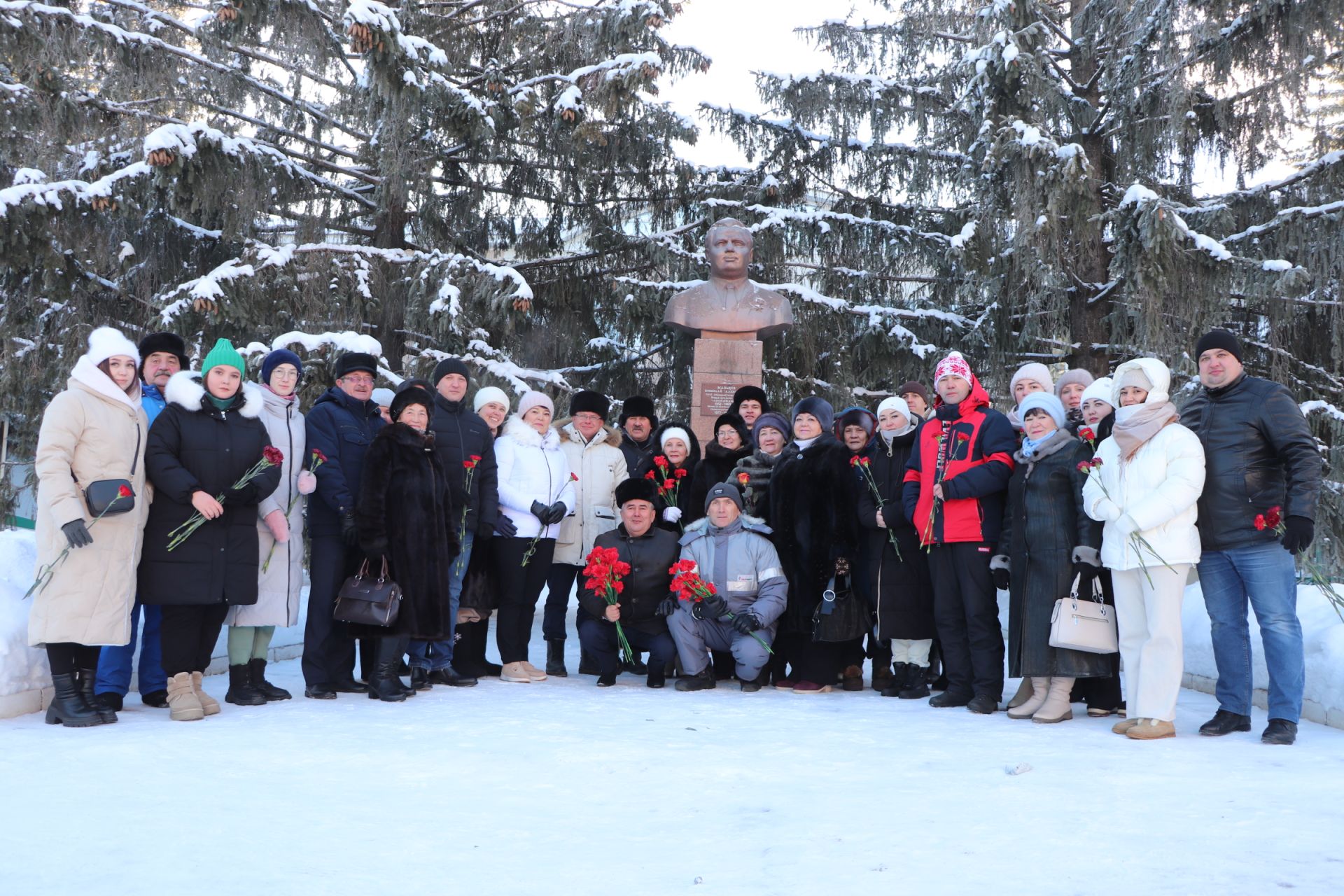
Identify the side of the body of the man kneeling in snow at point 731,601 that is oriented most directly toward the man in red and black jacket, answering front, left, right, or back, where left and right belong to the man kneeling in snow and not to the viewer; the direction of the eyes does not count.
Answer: left

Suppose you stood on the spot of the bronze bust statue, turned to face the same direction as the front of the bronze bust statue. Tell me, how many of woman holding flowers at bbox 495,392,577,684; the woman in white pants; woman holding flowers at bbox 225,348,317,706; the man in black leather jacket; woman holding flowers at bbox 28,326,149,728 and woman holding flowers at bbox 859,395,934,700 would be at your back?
0

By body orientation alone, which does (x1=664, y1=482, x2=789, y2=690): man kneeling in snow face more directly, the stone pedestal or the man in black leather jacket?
the man in black leather jacket

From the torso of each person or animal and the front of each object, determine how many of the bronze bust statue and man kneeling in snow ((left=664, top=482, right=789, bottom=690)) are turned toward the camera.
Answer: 2

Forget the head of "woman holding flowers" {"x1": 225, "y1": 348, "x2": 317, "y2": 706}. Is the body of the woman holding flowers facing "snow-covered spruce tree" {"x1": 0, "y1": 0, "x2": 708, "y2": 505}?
no

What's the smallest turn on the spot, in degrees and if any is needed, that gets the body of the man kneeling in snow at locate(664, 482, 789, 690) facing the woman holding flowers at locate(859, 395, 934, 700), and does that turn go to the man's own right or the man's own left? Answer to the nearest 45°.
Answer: approximately 90° to the man's own left

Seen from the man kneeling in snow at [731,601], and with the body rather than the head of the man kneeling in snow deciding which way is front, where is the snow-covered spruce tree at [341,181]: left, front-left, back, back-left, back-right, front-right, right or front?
back-right

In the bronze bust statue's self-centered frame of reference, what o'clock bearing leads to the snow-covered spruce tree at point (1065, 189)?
The snow-covered spruce tree is roughly at 8 o'clock from the bronze bust statue.

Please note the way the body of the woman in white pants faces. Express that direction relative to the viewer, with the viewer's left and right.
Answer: facing the viewer and to the left of the viewer

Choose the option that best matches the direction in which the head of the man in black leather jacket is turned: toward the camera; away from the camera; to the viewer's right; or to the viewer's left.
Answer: toward the camera

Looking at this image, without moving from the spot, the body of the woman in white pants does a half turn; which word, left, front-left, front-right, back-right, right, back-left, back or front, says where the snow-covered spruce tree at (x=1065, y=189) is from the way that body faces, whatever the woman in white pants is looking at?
front-left

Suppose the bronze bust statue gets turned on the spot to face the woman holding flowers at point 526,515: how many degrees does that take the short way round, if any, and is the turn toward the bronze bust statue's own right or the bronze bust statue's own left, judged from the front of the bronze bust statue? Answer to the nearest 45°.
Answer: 0° — it already faces them

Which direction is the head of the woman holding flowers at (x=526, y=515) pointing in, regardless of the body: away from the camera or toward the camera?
toward the camera

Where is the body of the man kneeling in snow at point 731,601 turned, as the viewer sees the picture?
toward the camera

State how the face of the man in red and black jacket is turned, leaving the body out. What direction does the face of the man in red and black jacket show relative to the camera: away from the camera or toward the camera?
toward the camera

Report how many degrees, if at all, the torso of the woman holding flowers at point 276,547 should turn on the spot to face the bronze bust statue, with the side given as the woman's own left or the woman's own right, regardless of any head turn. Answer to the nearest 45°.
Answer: approximately 90° to the woman's own left

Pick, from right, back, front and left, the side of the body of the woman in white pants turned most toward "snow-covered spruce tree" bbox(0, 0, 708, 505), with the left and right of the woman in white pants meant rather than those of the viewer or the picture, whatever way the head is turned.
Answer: right

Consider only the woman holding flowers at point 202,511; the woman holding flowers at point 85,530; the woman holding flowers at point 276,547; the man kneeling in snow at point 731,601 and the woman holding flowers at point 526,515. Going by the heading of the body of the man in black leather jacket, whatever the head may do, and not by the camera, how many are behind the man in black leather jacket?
0

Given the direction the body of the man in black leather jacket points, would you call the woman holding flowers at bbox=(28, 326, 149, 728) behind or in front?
in front

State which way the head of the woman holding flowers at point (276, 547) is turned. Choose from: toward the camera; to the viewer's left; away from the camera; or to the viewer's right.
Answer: toward the camera

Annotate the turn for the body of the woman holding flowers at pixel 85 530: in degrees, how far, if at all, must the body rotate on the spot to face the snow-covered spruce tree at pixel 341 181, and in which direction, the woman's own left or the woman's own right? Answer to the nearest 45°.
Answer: approximately 135° to the woman's own left

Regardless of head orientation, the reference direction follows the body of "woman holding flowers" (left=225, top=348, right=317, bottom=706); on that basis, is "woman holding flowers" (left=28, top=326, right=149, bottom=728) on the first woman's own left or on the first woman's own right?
on the first woman's own right

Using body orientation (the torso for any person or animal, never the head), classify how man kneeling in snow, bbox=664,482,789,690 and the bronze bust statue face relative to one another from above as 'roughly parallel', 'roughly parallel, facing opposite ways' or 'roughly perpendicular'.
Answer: roughly parallel
